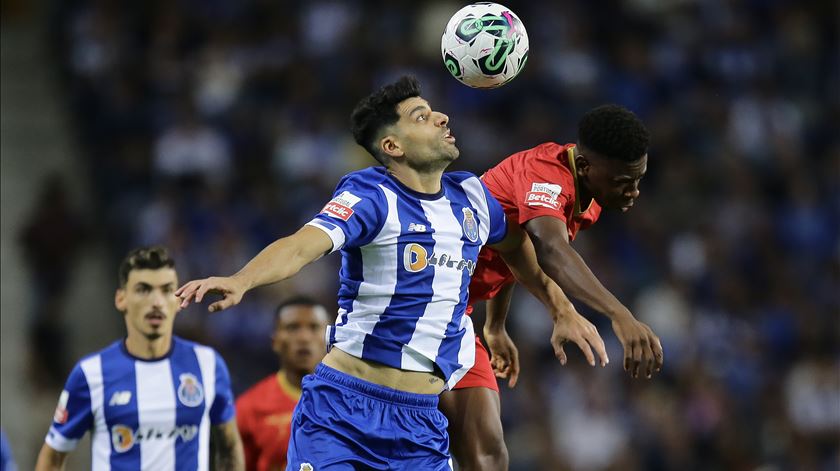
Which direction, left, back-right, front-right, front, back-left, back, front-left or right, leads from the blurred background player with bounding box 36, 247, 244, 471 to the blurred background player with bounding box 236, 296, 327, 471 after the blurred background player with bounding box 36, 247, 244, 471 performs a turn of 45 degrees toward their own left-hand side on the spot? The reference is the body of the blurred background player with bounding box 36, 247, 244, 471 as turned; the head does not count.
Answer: left

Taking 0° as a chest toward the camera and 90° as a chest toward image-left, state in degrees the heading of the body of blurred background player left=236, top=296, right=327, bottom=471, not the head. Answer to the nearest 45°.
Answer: approximately 315°

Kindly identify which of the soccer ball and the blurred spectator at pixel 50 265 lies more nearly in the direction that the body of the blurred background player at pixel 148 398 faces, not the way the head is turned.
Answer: the soccer ball

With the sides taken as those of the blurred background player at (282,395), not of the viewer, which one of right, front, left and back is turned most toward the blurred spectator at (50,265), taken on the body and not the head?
back
